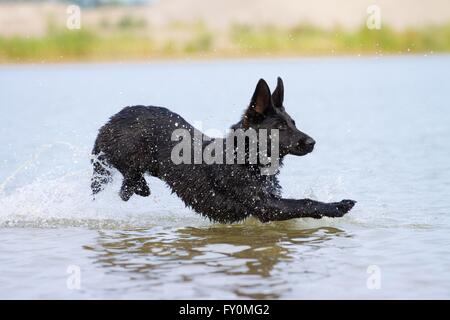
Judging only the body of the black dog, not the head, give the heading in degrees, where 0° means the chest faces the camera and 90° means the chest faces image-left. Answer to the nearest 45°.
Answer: approximately 270°
